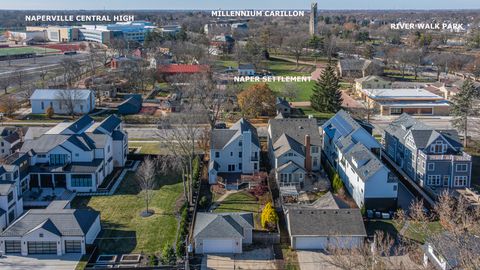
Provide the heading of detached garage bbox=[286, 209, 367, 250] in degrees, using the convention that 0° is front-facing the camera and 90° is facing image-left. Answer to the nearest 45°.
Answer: approximately 0°

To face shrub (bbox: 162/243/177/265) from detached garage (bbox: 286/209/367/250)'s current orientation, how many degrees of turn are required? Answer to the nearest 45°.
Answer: approximately 45° to its right

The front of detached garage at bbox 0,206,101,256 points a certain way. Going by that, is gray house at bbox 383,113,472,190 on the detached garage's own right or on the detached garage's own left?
on the detached garage's own left

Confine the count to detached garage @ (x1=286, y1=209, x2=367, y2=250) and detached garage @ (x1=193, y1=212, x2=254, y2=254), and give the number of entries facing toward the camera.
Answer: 2

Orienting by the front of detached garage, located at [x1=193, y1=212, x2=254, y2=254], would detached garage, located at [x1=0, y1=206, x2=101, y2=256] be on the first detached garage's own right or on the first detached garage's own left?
on the first detached garage's own right

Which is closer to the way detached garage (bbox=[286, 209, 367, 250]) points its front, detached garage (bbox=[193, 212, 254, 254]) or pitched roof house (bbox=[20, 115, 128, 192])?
the detached garage

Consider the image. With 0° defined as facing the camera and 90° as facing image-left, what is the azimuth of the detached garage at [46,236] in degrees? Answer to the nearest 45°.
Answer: approximately 0°

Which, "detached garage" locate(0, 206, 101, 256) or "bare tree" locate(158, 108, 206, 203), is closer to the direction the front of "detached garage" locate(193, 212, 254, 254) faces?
the detached garage

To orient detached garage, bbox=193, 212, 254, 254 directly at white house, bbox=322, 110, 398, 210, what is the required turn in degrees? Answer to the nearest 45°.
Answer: approximately 135° to its left
